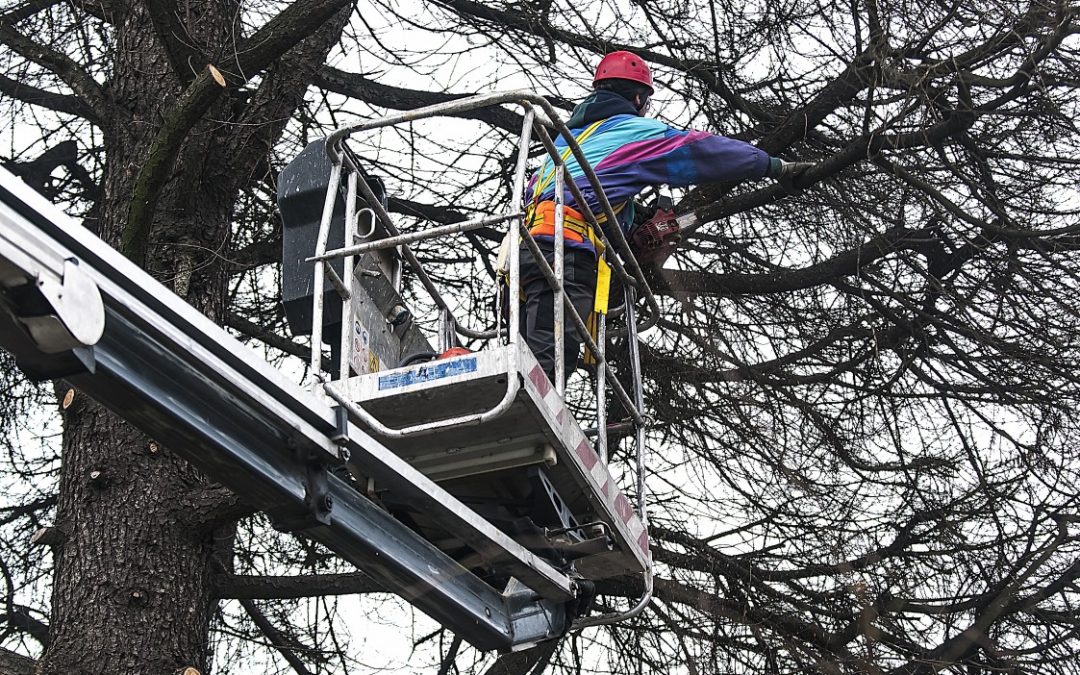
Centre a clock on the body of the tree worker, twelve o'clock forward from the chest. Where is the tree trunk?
The tree trunk is roughly at 8 o'clock from the tree worker.

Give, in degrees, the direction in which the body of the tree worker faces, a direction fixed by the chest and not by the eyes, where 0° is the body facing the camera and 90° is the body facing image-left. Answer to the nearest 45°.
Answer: approximately 225°

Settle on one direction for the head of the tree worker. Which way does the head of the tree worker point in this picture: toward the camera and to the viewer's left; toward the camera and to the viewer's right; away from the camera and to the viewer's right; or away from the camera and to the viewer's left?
away from the camera and to the viewer's right
